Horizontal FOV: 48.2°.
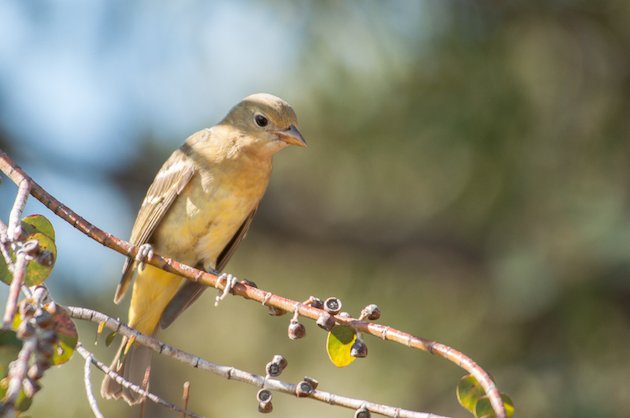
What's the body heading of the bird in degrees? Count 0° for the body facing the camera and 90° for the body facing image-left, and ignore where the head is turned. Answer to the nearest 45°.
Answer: approximately 315°
